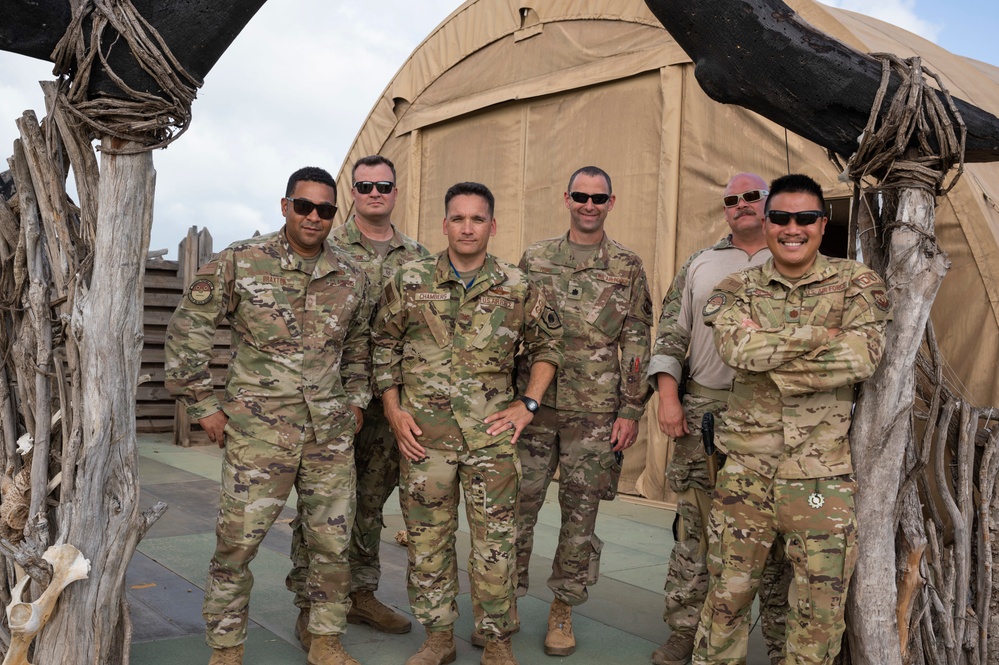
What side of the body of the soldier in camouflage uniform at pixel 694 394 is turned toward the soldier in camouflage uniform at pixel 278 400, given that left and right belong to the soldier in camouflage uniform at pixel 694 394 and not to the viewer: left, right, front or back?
right

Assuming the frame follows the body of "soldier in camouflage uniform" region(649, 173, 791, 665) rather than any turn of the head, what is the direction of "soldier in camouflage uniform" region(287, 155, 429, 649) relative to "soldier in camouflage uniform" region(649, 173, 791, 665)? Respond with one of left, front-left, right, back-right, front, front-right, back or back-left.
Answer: right

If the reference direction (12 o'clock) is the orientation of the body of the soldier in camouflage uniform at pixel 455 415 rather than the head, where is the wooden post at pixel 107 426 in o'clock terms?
The wooden post is roughly at 2 o'clock from the soldier in camouflage uniform.

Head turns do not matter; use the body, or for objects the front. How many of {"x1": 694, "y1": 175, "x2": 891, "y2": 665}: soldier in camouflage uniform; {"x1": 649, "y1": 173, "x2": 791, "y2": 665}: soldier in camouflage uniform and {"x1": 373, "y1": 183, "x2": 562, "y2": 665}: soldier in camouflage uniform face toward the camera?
3

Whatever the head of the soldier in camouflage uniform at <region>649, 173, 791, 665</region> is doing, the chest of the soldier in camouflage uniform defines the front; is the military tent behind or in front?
behind

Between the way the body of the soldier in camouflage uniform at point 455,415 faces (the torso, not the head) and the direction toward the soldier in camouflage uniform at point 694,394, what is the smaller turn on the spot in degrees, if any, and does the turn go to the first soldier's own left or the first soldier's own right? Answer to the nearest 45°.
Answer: approximately 90° to the first soldier's own left

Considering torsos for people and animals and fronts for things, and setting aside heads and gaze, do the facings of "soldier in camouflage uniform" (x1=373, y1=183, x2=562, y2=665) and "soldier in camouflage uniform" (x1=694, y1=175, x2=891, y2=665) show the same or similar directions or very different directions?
same or similar directions

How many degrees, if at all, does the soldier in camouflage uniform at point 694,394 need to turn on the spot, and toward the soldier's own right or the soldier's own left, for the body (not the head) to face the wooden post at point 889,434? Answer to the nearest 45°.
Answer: approximately 45° to the soldier's own left

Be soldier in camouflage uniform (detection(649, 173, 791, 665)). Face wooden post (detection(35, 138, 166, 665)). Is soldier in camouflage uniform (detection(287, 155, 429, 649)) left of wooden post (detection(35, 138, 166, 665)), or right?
right

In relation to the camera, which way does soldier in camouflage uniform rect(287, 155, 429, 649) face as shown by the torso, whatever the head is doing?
toward the camera
